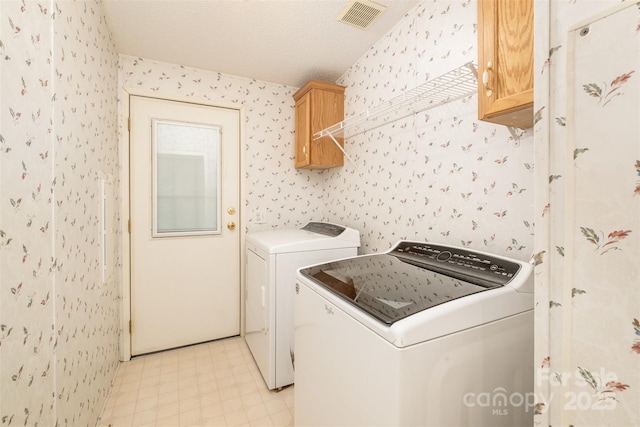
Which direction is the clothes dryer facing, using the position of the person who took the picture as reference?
facing to the left of the viewer

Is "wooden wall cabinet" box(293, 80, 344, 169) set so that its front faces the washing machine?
no

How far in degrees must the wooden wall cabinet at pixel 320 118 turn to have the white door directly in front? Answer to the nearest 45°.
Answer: approximately 45° to its right

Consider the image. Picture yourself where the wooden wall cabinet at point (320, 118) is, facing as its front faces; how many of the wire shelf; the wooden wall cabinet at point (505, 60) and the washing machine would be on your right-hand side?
0

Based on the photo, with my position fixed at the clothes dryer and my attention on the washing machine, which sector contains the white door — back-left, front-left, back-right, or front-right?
back-right

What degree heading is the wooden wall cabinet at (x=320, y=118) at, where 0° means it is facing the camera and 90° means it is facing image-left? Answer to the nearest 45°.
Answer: approximately 45°

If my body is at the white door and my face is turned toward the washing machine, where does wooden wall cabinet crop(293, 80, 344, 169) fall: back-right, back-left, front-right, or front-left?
front-left

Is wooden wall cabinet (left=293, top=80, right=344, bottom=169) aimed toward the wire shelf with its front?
no

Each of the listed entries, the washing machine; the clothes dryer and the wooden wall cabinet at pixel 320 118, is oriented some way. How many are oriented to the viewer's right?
0

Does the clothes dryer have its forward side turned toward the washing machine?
no

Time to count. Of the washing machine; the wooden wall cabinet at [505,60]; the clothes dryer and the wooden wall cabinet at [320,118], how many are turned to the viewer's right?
0

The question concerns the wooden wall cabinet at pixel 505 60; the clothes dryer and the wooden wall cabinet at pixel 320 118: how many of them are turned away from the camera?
0

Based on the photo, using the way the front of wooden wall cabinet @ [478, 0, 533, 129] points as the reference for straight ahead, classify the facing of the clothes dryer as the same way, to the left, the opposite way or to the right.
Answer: the same way
